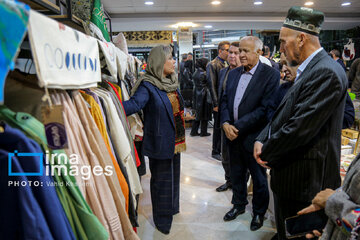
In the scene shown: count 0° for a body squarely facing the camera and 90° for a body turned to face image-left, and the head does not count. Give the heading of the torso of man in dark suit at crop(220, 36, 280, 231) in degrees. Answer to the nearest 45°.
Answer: approximately 45°

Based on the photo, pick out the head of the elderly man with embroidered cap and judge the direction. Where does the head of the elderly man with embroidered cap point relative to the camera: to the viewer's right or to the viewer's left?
to the viewer's left

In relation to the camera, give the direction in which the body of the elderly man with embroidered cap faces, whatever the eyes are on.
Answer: to the viewer's left
